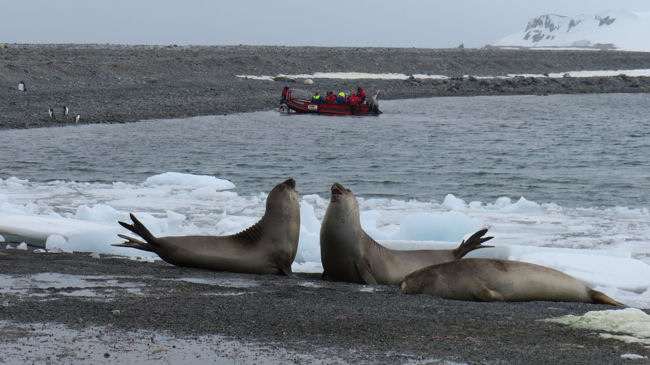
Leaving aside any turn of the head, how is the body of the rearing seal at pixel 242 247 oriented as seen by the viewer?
to the viewer's right

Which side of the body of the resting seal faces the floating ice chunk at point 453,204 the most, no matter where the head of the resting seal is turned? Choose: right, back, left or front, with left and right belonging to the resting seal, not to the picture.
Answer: right

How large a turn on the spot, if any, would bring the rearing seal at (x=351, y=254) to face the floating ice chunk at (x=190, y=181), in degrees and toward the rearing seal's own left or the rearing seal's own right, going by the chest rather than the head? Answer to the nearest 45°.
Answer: approximately 45° to the rearing seal's own right

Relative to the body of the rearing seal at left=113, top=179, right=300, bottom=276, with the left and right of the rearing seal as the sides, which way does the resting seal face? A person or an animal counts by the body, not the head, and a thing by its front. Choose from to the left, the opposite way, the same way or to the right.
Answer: the opposite way

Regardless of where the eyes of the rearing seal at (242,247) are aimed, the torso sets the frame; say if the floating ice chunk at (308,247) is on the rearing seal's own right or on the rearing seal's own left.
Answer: on the rearing seal's own left

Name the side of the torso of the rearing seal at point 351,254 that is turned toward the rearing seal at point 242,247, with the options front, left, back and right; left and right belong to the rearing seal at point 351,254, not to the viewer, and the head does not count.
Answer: front

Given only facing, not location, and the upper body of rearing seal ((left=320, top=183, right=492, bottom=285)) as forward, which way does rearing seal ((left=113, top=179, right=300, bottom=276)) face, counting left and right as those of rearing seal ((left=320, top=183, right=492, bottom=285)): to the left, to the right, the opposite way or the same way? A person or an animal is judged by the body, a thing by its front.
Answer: the opposite way

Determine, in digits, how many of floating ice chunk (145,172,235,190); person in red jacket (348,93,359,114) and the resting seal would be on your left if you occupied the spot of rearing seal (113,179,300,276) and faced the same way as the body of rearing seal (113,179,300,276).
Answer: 2

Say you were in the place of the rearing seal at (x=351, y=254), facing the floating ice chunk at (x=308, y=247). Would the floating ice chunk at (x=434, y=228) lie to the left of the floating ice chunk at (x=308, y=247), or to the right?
right

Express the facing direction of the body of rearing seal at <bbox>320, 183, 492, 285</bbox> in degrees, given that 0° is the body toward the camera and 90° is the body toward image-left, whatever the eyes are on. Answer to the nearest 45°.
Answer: approximately 90°

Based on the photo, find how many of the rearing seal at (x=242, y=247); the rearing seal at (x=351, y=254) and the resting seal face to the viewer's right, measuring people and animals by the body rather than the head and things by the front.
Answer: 1

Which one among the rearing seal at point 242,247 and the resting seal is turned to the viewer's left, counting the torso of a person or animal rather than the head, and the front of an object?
the resting seal

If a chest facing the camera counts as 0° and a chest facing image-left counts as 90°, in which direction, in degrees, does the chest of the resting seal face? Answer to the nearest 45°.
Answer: approximately 90°

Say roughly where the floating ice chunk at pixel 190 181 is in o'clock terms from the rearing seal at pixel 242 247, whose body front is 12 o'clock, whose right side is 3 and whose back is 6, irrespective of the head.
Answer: The floating ice chunk is roughly at 9 o'clock from the rearing seal.
